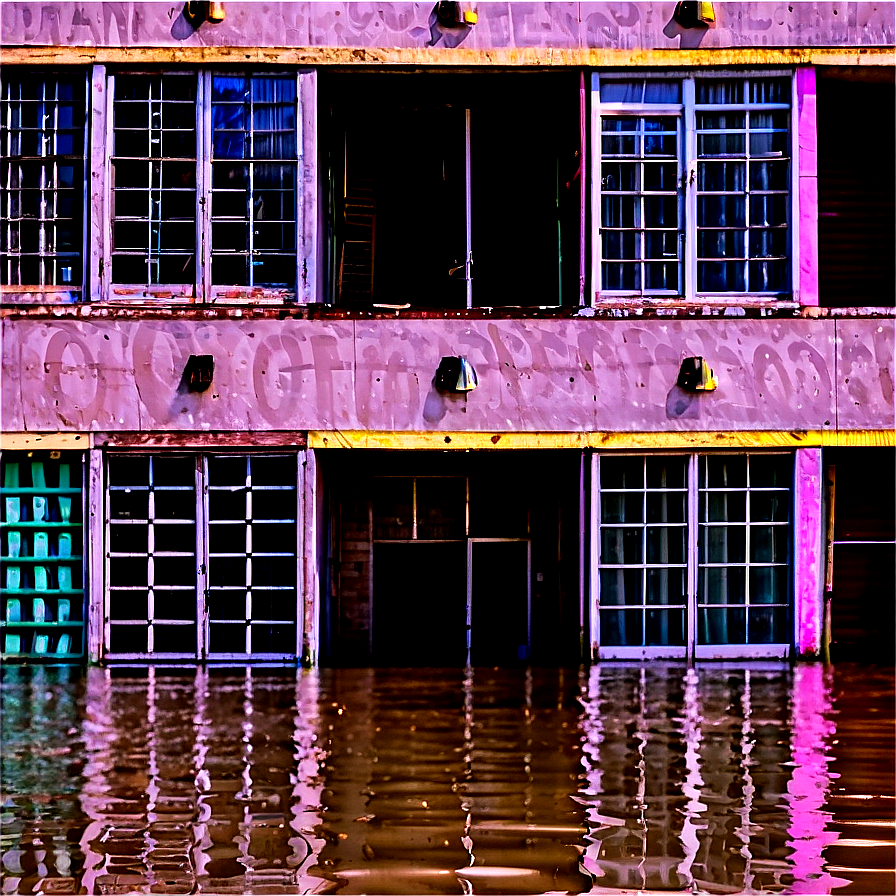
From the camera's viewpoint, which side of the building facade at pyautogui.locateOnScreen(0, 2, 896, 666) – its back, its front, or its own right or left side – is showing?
front

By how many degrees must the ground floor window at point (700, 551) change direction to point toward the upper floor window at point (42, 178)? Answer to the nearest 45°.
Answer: approximately 90° to its right

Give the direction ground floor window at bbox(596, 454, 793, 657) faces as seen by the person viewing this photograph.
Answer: facing the viewer
